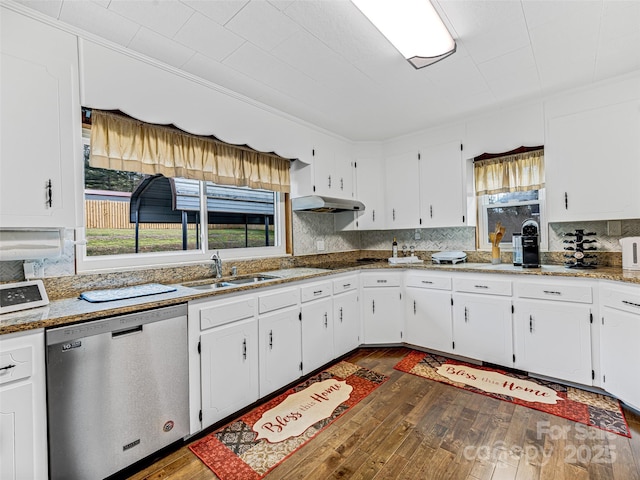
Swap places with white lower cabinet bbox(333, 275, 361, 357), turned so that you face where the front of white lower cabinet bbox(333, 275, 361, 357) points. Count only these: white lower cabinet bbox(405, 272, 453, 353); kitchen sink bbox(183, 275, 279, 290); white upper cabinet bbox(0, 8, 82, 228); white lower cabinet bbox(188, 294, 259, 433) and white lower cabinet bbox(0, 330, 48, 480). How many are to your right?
4

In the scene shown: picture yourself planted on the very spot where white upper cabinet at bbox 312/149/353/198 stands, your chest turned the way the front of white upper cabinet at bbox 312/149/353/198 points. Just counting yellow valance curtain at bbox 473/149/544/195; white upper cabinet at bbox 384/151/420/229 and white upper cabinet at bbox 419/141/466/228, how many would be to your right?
0

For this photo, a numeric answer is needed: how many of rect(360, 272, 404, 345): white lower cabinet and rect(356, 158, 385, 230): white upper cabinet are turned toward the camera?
2

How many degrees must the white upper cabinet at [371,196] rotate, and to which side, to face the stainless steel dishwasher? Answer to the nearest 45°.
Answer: approximately 45° to its right

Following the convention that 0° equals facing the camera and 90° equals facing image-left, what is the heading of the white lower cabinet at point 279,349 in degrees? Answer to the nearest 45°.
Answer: approximately 315°

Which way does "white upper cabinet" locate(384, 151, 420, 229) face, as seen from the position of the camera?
facing the viewer and to the left of the viewer

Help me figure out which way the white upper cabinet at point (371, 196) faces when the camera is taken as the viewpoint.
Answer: facing the viewer

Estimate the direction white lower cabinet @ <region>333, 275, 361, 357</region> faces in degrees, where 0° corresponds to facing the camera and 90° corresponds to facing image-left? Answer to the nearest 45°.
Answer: approximately 315°

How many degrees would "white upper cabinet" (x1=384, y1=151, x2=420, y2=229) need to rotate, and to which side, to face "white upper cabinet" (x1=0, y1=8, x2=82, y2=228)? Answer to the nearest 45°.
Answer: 0° — it already faces it

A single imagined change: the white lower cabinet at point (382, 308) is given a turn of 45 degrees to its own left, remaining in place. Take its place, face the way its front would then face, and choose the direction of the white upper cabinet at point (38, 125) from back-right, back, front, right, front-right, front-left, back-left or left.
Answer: right

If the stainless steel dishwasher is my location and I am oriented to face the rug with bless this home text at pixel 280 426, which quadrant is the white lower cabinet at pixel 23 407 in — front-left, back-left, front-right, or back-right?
back-right

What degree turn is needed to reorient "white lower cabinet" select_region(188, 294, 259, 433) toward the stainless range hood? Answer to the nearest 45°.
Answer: approximately 90° to its left

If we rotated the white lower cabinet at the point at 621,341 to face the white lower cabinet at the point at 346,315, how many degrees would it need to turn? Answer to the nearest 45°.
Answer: approximately 45° to its right

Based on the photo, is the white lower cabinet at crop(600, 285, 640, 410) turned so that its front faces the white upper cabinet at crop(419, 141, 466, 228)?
no

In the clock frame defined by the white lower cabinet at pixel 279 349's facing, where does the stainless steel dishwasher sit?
The stainless steel dishwasher is roughly at 3 o'clock from the white lower cabinet.

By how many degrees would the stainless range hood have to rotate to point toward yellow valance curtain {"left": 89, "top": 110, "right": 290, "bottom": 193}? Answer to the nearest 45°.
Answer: approximately 90° to its right

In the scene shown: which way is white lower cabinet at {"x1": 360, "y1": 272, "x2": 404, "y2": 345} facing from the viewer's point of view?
toward the camera
